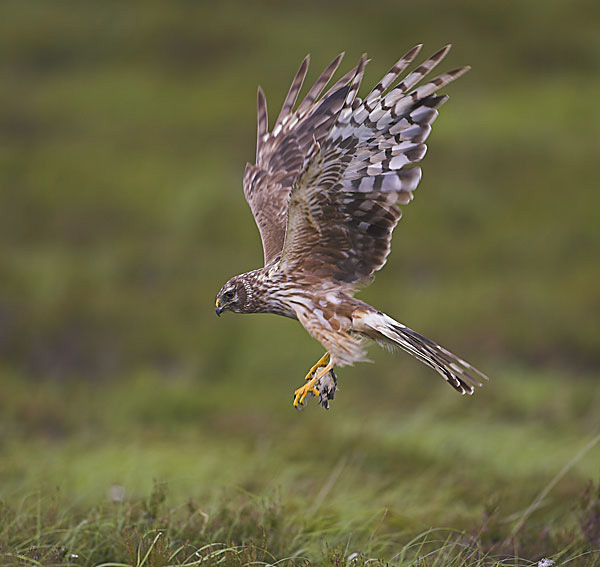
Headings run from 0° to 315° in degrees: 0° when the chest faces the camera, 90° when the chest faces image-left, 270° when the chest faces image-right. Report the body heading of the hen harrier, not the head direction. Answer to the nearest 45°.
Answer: approximately 90°
